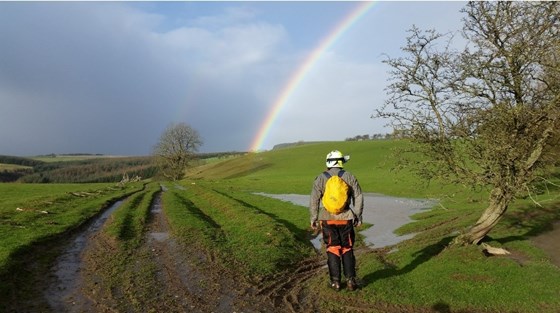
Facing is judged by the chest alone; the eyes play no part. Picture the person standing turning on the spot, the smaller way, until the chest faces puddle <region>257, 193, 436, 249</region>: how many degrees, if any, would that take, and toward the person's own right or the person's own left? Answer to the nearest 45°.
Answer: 0° — they already face it

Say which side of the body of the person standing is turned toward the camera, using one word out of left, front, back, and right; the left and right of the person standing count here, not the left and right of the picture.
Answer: back

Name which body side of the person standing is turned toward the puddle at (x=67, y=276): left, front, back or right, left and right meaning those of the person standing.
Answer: left
